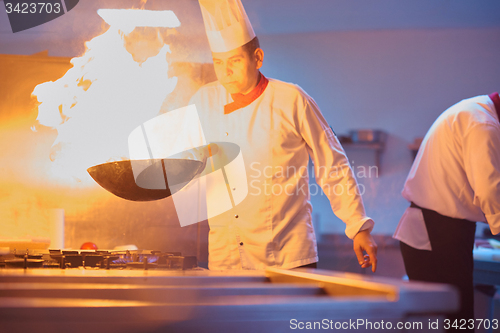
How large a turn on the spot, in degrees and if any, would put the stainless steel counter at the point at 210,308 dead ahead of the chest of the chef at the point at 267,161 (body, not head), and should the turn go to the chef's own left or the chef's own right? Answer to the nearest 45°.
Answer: approximately 45° to the chef's own left

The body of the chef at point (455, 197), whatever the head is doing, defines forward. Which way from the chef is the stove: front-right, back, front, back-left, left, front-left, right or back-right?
back-right

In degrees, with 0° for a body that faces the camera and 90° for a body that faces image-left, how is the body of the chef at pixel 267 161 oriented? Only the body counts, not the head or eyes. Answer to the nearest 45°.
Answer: approximately 45°

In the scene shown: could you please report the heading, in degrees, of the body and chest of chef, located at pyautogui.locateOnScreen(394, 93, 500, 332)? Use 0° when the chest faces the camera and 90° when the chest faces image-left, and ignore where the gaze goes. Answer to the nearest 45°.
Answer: approximately 270°

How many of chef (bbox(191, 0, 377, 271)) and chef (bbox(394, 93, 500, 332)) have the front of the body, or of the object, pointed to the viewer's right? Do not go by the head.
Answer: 1

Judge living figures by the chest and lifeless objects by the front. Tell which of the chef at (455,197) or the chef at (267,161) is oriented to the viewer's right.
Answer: the chef at (455,197)
